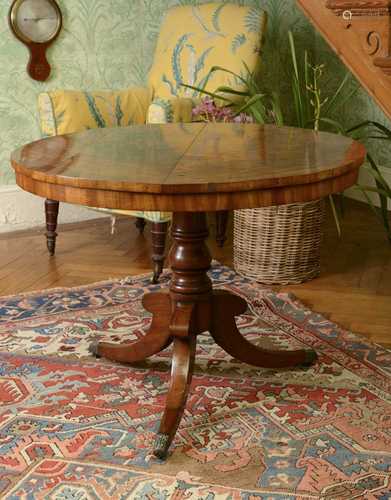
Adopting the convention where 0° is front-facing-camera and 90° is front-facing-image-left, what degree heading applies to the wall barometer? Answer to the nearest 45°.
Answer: approximately 0°

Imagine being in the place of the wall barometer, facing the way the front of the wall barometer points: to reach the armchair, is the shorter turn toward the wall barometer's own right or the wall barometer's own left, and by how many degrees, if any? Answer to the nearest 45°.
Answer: approximately 45° to the wall barometer's own left

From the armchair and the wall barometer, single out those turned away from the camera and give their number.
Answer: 0

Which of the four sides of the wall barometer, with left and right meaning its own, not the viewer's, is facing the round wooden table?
front

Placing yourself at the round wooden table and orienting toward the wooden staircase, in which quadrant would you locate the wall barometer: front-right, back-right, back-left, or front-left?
front-left

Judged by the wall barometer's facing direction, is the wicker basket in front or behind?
in front

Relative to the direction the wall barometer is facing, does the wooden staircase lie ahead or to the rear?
ahead

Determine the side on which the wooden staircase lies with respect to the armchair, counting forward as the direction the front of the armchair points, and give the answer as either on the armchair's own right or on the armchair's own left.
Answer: on the armchair's own left

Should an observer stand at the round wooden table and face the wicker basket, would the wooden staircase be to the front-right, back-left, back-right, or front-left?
front-right

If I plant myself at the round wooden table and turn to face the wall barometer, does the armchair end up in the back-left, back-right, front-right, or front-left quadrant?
front-right

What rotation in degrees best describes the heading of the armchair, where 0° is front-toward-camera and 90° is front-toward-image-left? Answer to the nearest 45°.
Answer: approximately 45°
